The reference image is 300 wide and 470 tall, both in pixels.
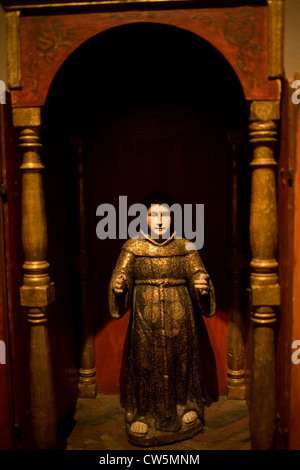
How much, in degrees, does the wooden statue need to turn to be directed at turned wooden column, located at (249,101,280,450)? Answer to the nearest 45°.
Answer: approximately 45° to its left

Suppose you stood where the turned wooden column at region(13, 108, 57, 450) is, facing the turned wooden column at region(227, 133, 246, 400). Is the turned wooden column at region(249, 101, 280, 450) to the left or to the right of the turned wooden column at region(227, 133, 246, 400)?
right

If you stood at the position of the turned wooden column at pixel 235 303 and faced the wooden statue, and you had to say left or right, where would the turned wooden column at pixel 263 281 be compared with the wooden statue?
left

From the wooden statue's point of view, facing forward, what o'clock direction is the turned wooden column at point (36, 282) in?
The turned wooden column is roughly at 2 o'clock from the wooden statue.

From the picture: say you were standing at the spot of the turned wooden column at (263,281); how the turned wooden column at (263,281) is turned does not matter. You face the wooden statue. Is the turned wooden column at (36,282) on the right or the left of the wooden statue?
left

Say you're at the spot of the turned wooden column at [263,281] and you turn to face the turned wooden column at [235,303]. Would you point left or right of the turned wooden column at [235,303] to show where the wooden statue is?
left

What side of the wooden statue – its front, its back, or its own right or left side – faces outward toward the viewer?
front

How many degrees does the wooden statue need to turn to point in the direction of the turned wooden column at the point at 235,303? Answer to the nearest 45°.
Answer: approximately 135° to its left
